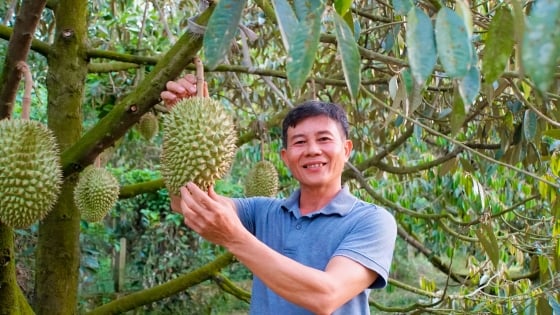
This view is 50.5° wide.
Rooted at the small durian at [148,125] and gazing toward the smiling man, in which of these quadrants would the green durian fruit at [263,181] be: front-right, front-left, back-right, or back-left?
front-left

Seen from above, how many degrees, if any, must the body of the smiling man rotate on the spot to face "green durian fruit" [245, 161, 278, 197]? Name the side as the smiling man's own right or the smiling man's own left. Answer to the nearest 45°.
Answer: approximately 135° to the smiling man's own right

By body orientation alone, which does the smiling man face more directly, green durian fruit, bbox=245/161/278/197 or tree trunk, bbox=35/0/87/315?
the tree trunk

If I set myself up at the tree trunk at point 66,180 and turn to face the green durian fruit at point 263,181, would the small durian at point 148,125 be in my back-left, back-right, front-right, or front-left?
front-left

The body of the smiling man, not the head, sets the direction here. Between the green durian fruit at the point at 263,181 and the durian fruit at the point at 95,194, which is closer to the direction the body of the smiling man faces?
the durian fruit at the point at 95,194

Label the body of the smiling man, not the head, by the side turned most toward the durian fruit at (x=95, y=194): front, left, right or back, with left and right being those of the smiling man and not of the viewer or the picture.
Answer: right

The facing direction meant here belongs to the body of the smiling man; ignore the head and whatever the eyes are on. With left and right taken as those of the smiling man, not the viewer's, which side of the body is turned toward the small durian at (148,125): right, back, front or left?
right

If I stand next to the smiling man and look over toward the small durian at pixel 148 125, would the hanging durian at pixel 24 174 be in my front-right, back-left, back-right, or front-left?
front-left

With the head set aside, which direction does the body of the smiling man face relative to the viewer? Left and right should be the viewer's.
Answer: facing the viewer and to the left of the viewer

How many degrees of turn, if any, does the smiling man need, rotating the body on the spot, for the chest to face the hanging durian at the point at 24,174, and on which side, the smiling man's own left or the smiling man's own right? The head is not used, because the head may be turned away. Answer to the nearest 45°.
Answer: approximately 45° to the smiling man's own right

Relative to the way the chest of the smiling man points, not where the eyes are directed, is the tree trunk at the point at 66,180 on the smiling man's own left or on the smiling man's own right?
on the smiling man's own right
